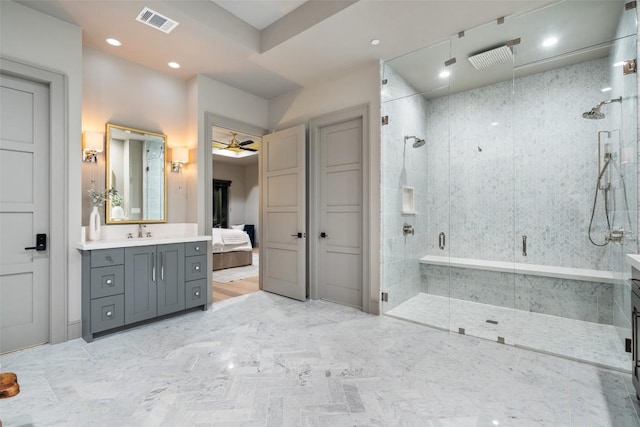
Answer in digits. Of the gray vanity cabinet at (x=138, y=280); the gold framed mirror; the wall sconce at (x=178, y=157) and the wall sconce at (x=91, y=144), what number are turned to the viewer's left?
0

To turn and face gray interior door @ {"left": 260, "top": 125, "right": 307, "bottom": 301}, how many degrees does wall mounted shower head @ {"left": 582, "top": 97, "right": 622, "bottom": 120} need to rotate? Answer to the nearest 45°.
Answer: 0° — it already faces it

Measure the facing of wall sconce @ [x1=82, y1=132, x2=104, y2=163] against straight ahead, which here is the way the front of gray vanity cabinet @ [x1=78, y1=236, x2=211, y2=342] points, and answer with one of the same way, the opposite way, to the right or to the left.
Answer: the same way

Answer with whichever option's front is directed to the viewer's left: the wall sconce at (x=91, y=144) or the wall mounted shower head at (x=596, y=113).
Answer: the wall mounted shower head

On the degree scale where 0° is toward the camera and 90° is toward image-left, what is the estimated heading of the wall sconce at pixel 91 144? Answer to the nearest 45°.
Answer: approximately 315°

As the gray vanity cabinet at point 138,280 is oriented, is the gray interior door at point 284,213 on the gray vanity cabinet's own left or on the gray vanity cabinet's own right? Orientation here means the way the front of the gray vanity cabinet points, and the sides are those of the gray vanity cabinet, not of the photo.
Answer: on the gray vanity cabinet's own left

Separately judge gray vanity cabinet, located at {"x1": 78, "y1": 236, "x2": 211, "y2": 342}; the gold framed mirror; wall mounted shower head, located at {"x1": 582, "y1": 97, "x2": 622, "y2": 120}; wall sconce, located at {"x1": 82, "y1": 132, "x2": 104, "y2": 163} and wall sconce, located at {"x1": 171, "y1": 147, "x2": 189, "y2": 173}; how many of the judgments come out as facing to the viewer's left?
1

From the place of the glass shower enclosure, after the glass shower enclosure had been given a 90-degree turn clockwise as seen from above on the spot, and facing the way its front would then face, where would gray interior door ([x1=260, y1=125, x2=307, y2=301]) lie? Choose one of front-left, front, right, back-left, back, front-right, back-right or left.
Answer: front-left

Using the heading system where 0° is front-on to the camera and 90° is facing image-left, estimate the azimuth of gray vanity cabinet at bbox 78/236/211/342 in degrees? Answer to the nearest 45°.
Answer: approximately 315°

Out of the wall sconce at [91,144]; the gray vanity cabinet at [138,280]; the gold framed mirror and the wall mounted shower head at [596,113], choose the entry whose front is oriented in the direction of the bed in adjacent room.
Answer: the wall mounted shower head

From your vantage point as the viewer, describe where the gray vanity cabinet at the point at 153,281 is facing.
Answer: facing the viewer and to the right of the viewer

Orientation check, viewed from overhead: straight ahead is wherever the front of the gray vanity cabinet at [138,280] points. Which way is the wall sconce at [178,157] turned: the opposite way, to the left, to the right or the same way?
the same way

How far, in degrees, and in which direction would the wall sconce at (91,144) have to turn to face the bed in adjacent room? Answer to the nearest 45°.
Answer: approximately 90° to its left
